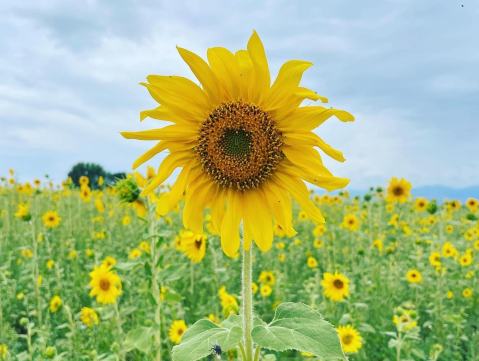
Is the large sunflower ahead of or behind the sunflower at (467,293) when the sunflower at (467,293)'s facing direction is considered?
ahead

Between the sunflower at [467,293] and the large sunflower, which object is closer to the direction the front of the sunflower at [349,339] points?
the large sunflower

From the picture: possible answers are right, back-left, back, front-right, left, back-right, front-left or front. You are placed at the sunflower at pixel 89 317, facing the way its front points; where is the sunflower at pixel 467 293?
left

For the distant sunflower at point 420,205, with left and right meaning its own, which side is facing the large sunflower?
front

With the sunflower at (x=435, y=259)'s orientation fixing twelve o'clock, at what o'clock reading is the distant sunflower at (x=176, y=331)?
The distant sunflower is roughly at 1 o'clock from the sunflower.

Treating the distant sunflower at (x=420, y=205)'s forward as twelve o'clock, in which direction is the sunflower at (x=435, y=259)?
The sunflower is roughly at 12 o'clock from the distant sunflower.

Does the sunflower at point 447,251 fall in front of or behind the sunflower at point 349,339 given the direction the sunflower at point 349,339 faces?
behind

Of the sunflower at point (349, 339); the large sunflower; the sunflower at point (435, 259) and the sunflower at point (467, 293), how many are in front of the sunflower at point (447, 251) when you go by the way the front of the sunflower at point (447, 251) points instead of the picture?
4

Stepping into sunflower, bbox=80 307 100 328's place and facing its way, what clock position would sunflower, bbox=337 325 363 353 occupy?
sunflower, bbox=337 325 363 353 is roughly at 10 o'clock from sunflower, bbox=80 307 100 328.
